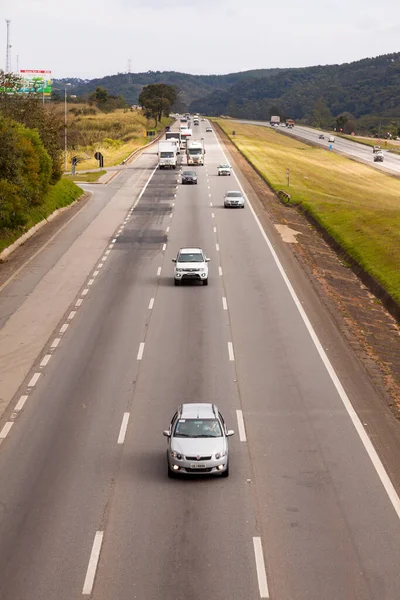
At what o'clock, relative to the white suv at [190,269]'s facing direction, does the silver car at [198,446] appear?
The silver car is roughly at 12 o'clock from the white suv.

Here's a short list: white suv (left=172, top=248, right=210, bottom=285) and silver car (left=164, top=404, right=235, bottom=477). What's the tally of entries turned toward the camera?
2

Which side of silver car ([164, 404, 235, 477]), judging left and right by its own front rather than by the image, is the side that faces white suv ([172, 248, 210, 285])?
back

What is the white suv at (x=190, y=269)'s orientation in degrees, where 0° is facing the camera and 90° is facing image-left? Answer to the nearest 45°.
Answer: approximately 0°
